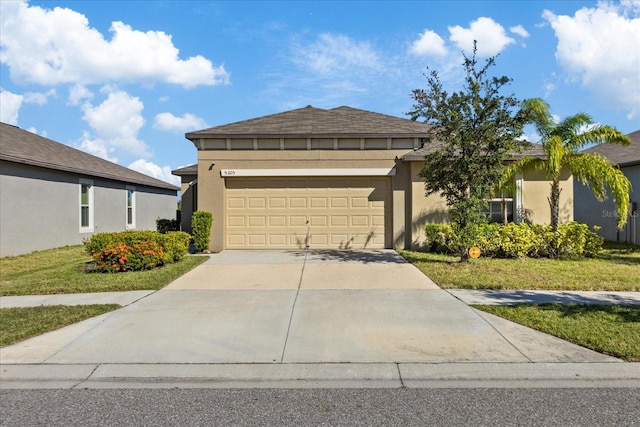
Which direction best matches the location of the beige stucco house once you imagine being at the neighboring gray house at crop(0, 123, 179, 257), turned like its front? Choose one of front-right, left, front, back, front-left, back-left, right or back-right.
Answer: left

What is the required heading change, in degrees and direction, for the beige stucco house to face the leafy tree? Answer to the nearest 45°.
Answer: approximately 45° to its left

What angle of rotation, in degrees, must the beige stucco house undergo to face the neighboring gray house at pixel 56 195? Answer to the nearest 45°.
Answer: approximately 90° to its right

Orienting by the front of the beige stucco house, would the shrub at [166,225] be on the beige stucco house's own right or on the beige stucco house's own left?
on the beige stucco house's own right

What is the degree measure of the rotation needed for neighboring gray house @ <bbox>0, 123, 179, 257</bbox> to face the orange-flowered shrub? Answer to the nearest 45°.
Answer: approximately 45° to its left

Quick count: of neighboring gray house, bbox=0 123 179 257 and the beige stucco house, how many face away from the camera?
0

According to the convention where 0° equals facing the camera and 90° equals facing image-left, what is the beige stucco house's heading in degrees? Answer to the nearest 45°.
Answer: approximately 0°

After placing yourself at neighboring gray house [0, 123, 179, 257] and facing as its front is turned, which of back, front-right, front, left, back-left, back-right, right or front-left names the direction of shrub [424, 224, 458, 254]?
left

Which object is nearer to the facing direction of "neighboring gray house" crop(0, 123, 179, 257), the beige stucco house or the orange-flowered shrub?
the orange-flowered shrub

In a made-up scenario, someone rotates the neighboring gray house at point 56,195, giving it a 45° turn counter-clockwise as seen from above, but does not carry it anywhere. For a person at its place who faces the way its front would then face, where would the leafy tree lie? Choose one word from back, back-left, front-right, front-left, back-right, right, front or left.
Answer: front-left

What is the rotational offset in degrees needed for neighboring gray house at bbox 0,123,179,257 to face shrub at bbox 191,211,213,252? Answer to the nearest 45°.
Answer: approximately 90° to its left

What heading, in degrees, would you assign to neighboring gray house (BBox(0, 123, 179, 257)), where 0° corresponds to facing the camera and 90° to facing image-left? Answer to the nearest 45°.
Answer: approximately 45°
